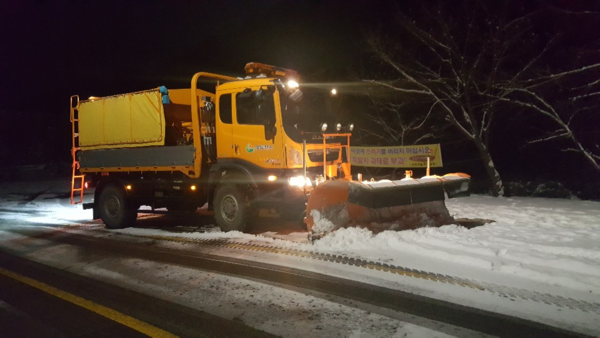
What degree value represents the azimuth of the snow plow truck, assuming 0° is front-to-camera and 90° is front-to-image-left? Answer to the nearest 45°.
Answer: approximately 315°

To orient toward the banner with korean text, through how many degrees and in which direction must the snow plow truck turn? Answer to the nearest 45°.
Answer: approximately 90° to its left
